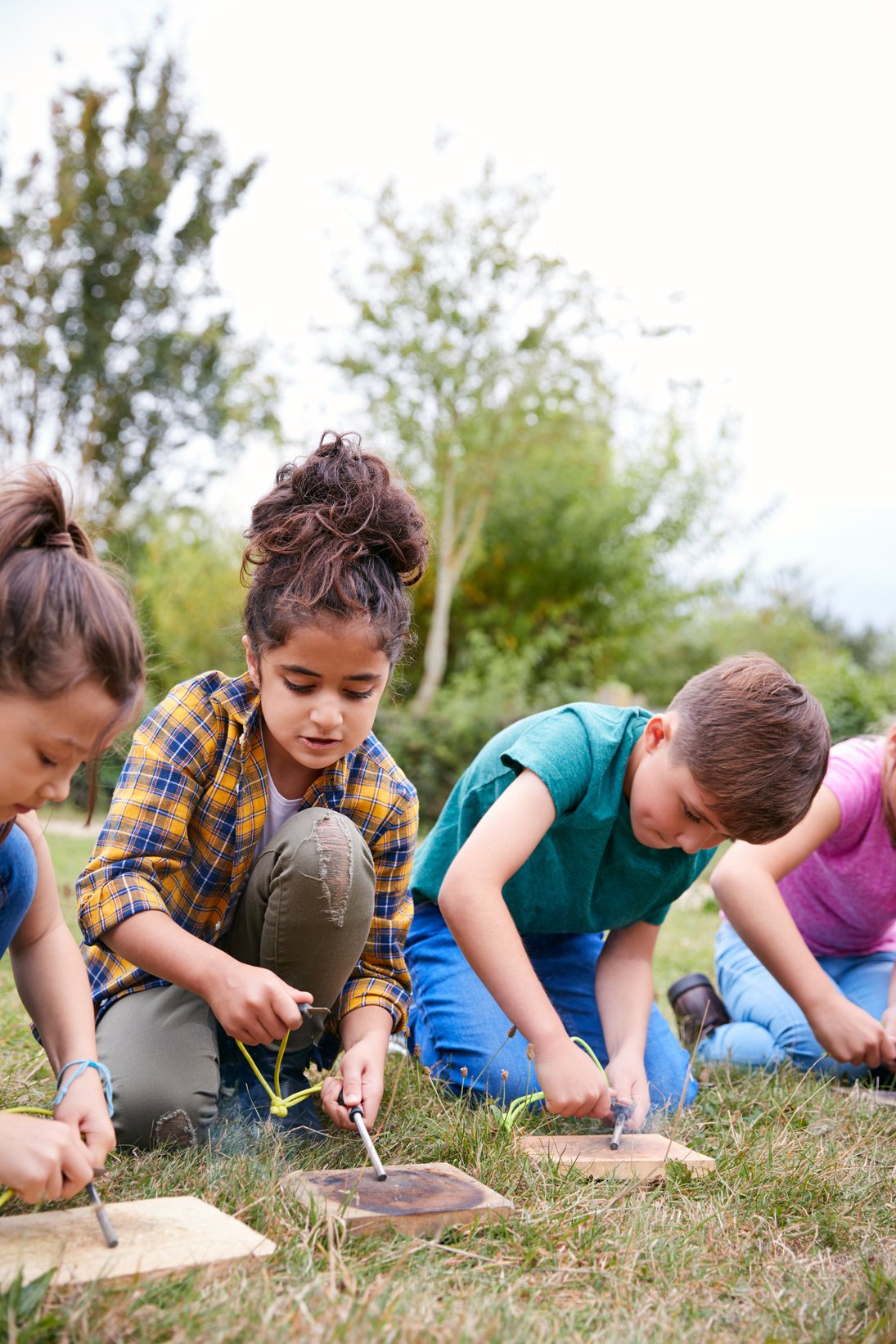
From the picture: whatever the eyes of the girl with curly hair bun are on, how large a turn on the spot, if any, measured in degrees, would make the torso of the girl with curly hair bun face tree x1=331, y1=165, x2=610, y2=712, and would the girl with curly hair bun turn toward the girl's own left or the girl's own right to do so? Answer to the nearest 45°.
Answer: approximately 135° to the girl's own left

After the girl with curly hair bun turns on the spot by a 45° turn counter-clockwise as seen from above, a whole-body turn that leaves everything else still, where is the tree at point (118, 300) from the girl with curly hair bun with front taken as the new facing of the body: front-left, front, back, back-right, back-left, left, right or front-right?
left

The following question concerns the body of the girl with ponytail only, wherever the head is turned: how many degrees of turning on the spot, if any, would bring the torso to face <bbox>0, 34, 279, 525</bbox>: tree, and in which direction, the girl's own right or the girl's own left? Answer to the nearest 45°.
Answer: approximately 135° to the girl's own left

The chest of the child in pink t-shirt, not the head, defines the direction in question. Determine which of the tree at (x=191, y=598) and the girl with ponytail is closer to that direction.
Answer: the girl with ponytail
